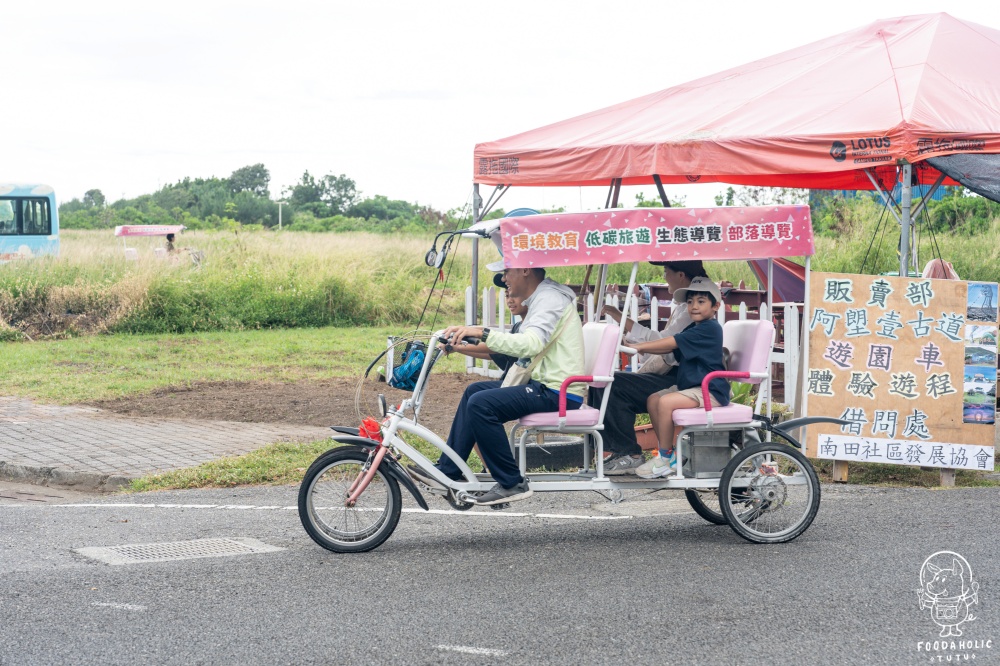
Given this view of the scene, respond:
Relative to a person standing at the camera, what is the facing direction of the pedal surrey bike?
facing to the left of the viewer

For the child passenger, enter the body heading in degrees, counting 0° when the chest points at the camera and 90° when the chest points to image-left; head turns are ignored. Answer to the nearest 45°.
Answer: approximately 90°

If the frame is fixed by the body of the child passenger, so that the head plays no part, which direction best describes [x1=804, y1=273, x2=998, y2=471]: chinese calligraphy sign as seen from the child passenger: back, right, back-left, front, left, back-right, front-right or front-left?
back-right

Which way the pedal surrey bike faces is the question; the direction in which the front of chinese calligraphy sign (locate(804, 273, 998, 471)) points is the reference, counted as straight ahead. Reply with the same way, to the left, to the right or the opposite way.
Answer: to the right

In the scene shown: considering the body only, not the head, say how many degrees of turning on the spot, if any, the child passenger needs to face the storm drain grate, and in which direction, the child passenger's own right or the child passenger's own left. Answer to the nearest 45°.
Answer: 0° — they already face it

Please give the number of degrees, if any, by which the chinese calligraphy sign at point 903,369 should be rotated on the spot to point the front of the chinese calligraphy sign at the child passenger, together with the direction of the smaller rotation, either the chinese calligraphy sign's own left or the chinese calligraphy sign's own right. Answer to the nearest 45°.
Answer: approximately 45° to the chinese calligraphy sign's own right

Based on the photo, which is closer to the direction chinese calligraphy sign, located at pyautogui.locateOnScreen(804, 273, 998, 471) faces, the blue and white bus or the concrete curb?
the concrete curb

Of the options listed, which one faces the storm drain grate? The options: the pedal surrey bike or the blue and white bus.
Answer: the pedal surrey bike

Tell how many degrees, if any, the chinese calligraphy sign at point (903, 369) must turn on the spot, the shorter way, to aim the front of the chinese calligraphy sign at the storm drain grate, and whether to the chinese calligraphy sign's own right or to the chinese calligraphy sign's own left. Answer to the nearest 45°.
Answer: approximately 45° to the chinese calligraphy sign's own right

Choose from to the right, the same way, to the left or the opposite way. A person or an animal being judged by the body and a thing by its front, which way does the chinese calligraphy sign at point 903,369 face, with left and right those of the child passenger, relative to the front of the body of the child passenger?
to the left

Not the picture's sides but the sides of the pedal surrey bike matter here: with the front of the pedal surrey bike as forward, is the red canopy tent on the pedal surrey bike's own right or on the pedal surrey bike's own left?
on the pedal surrey bike's own right

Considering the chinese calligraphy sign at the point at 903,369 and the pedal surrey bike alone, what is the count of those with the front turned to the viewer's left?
1
